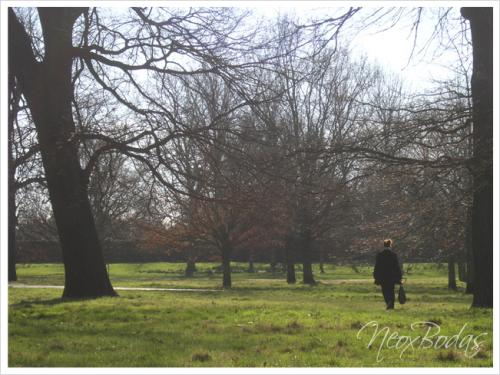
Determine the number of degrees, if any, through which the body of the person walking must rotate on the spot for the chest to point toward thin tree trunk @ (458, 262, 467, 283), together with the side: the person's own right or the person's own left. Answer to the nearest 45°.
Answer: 0° — they already face it

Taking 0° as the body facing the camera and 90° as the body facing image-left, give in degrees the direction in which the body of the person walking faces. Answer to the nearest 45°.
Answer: approximately 180°

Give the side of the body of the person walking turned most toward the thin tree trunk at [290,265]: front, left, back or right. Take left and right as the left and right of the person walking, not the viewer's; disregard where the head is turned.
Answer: front

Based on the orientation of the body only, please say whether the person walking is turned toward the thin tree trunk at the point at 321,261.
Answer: yes
